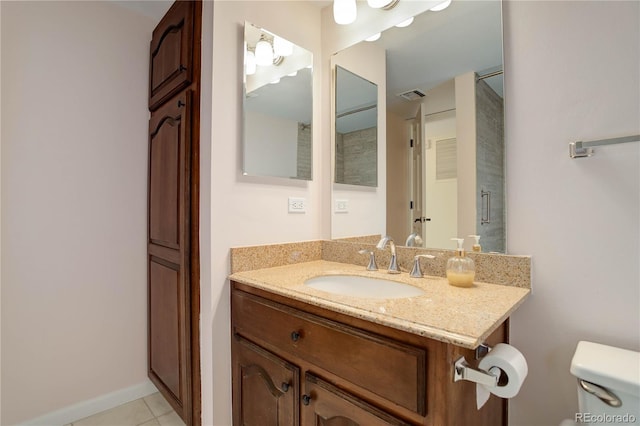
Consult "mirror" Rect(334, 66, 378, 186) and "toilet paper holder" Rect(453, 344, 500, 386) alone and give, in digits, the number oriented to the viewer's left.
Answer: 0

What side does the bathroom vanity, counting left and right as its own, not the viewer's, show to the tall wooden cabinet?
right

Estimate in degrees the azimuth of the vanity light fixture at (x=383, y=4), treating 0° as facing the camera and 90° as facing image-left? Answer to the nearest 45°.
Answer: approximately 45°

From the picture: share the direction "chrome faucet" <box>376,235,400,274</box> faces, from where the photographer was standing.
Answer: facing the viewer and to the left of the viewer

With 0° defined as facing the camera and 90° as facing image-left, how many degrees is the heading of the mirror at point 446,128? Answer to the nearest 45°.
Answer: approximately 45°

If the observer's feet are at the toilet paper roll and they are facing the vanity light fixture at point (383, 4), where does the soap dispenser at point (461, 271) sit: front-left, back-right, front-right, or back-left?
front-right

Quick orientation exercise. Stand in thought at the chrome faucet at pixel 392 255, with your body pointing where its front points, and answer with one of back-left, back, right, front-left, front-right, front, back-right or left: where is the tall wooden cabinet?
front-right

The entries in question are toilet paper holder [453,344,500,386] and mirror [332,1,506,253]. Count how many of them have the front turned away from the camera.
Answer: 0

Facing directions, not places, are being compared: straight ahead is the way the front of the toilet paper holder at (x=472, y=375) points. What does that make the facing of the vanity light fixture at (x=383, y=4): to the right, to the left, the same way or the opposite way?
to the right
